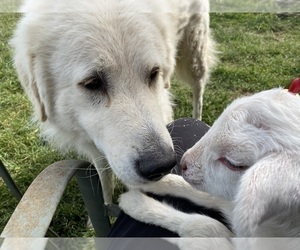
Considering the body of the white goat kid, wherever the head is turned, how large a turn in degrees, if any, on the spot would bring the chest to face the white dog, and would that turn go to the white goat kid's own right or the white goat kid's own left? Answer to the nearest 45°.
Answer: approximately 45° to the white goat kid's own right

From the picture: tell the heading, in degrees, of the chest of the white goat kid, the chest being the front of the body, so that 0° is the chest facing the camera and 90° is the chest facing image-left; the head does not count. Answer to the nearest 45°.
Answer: approximately 90°
